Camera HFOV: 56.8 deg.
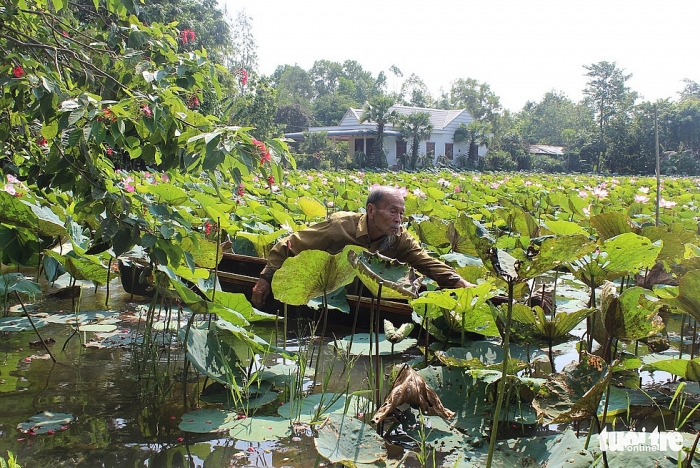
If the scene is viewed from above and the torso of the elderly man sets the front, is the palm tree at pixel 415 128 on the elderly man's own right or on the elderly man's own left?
on the elderly man's own left

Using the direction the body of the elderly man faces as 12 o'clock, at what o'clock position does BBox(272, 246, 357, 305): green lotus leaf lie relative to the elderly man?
The green lotus leaf is roughly at 2 o'clock from the elderly man.

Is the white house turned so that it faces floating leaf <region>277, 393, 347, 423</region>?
yes

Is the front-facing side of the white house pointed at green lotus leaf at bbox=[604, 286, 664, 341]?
yes

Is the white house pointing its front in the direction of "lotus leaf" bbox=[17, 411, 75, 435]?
yes

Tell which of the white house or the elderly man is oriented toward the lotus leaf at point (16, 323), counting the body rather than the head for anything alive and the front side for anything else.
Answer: the white house

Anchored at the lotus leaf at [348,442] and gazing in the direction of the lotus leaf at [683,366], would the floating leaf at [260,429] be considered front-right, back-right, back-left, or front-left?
back-left

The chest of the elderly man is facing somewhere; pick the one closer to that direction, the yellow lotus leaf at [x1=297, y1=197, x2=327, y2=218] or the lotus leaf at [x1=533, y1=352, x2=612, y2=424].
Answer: the lotus leaf

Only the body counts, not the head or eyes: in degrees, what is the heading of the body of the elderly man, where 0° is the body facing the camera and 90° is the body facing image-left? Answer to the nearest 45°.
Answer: approximately 315°
